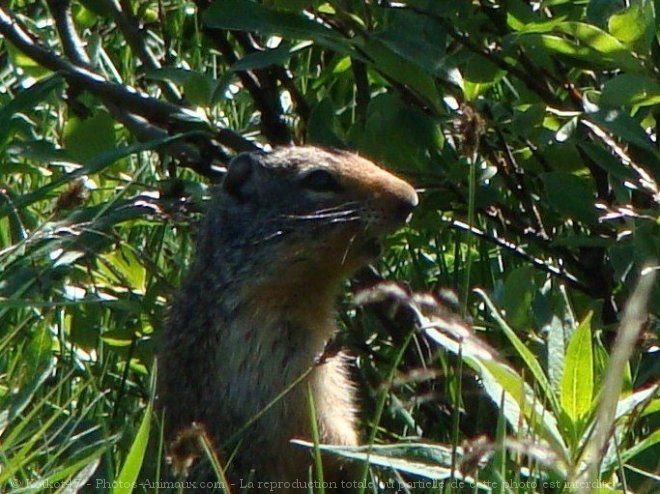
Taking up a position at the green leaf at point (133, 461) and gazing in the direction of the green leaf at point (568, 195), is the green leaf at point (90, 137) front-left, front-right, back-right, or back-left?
front-left

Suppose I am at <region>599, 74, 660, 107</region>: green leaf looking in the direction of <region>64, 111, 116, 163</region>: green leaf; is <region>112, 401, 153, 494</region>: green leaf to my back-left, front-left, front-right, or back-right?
front-left

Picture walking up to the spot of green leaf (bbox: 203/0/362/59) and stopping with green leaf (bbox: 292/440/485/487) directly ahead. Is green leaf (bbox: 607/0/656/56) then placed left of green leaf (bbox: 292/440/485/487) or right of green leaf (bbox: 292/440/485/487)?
left

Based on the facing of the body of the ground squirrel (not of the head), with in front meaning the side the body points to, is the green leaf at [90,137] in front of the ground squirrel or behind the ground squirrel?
behind

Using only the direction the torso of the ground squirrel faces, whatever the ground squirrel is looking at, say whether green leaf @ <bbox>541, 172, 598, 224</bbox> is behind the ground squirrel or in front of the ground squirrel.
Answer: in front

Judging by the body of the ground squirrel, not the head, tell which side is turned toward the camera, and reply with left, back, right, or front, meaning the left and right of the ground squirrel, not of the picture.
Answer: right

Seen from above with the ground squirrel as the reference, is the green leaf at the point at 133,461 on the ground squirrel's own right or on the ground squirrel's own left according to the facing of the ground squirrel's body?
on the ground squirrel's own right

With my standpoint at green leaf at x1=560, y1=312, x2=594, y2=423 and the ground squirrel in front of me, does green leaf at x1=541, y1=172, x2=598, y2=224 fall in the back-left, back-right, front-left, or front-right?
front-right

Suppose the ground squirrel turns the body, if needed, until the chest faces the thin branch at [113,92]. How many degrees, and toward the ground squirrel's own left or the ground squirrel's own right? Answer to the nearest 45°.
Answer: approximately 135° to the ground squirrel's own left
